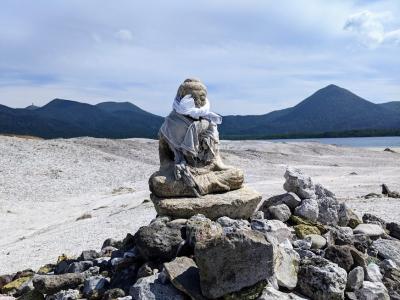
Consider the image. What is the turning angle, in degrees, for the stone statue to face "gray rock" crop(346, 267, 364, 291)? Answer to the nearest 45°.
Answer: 0° — it already faces it

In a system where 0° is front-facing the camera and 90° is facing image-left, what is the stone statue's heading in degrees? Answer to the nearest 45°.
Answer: approximately 315°

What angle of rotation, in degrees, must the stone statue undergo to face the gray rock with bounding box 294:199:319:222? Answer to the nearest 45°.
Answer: approximately 45° to its left

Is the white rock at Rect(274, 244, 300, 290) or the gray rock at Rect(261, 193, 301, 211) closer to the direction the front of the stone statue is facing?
the white rock

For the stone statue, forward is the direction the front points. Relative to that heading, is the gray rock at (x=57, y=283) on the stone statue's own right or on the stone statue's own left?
on the stone statue's own right

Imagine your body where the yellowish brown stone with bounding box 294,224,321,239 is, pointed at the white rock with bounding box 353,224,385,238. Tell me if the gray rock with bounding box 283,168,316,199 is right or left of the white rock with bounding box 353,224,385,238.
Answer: left

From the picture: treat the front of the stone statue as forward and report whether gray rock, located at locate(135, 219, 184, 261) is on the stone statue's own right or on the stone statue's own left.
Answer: on the stone statue's own right

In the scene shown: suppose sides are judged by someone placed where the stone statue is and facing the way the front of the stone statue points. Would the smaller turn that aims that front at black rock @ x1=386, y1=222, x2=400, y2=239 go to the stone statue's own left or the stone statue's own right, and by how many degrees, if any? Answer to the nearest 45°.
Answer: approximately 45° to the stone statue's own left

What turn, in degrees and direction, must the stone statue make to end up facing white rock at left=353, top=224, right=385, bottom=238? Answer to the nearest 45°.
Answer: approximately 45° to its left
